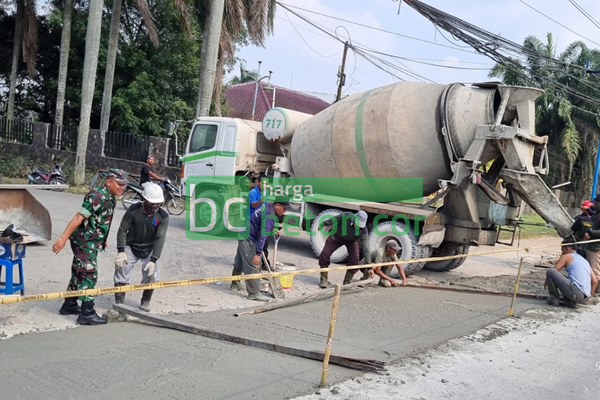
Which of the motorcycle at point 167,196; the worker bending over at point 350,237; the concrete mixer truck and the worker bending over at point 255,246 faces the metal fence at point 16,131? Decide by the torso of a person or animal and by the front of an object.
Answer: the concrete mixer truck

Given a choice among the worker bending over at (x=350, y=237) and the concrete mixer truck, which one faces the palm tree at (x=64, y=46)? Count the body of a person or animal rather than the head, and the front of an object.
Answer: the concrete mixer truck

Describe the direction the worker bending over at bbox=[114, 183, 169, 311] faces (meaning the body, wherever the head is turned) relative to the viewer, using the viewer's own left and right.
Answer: facing the viewer

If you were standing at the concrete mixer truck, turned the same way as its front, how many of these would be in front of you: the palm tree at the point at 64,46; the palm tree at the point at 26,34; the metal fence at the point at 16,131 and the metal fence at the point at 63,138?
4

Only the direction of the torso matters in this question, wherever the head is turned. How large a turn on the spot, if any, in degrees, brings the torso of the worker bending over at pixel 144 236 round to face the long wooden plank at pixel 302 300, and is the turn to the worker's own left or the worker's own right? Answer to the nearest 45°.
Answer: approximately 90° to the worker's own left

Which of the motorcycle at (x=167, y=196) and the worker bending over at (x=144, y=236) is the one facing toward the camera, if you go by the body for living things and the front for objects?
the worker bending over

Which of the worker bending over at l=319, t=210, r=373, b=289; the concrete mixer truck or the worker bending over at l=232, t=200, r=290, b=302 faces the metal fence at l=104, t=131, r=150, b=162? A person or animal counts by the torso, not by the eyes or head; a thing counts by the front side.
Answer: the concrete mixer truck

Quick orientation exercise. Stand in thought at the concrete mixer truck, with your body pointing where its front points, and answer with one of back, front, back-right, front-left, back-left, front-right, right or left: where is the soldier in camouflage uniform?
left

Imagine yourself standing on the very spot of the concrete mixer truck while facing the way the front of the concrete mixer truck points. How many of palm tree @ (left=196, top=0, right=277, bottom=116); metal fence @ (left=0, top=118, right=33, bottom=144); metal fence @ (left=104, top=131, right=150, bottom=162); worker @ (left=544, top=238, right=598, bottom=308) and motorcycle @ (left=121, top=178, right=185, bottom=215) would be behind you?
1

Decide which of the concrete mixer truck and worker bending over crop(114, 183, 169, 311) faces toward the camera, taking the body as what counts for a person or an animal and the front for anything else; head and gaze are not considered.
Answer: the worker bending over
